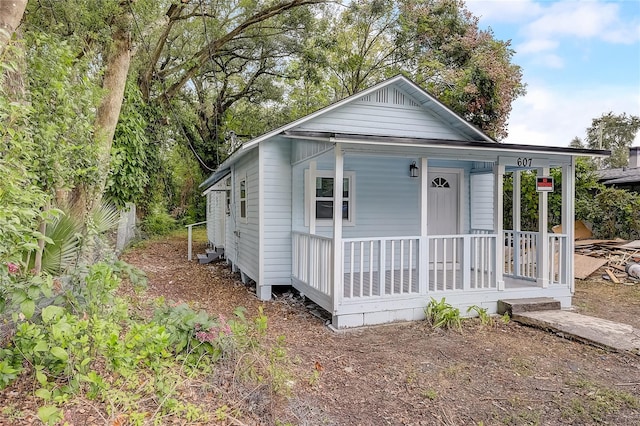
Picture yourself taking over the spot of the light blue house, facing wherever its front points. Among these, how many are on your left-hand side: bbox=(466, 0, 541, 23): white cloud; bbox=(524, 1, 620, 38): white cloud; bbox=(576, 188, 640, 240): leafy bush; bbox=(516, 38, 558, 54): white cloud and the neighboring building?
5

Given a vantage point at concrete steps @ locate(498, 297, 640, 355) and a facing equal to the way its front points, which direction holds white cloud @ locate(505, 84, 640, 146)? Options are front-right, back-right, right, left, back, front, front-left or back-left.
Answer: back-left

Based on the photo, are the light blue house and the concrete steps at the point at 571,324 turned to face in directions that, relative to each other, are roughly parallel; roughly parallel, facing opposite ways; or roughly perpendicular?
roughly parallel

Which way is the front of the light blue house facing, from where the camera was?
facing the viewer and to the right of the viewer

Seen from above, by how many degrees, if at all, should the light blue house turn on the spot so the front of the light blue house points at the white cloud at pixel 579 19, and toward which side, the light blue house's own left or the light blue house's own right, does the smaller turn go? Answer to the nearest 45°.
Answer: approximately 90° to the light blue house's own left

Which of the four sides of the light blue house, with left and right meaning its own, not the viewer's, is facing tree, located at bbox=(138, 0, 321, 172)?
back

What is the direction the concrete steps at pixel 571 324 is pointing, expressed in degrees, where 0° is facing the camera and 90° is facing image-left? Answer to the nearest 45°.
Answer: approximately 315°

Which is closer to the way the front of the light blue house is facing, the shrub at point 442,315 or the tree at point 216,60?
the shrub

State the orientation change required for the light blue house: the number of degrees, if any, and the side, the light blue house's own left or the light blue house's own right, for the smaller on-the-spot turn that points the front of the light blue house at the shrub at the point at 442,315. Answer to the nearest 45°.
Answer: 0° — it already faces it

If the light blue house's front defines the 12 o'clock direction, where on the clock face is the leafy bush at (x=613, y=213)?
The leafy bush is roughly at 9 o'clock from the light blue house.

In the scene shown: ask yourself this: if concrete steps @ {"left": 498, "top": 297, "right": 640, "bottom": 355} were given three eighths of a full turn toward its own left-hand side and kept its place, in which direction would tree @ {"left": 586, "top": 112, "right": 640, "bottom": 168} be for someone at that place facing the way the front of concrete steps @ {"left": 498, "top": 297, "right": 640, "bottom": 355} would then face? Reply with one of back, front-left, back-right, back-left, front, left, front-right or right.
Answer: front

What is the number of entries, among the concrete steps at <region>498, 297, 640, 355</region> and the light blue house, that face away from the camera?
0

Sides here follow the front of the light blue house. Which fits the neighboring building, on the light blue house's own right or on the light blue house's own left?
on the light blue house's own left

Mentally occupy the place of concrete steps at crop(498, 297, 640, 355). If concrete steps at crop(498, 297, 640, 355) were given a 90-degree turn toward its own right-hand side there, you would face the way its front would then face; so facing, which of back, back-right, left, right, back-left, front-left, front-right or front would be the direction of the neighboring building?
back-right
